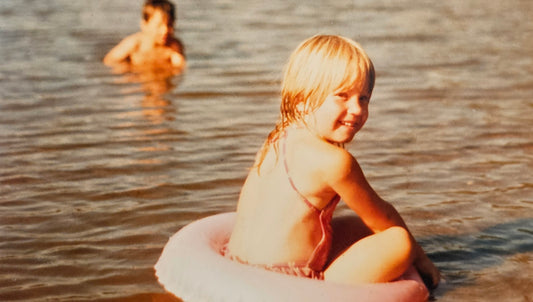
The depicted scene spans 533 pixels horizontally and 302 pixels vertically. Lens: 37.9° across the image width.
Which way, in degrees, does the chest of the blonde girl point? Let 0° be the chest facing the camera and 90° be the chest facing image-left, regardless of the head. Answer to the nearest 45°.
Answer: approximately 225°

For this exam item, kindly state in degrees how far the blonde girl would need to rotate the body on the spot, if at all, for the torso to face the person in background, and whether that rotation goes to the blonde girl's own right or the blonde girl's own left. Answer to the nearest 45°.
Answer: approximately 45° to the blonde girl's own left
